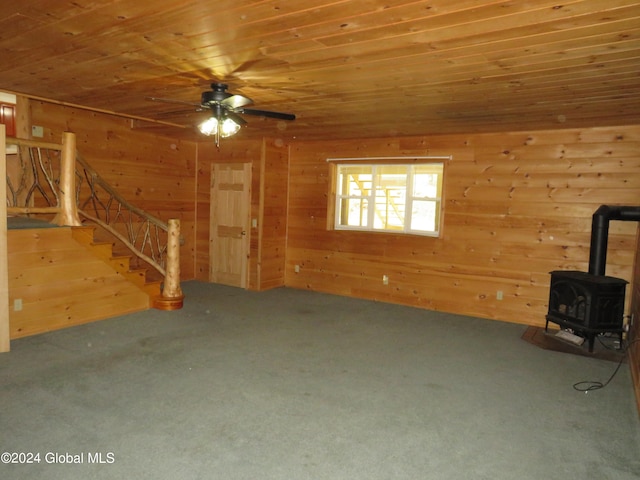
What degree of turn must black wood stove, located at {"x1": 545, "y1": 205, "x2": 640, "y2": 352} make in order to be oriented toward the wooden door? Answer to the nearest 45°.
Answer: approximately 45° to its right

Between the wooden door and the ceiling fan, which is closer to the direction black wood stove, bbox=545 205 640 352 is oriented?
the ceiling fan

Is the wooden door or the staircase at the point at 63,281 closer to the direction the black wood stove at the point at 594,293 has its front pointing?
the staircase

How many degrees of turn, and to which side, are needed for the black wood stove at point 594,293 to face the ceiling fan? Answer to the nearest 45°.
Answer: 0° — it already faces it

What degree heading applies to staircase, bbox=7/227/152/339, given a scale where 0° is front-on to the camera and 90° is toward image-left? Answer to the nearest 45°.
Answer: approximately 225°

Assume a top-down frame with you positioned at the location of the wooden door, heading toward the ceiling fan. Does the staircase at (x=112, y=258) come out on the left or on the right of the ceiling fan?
right

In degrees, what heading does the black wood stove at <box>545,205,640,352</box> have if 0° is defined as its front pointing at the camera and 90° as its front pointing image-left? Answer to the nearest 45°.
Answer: approximately 45°

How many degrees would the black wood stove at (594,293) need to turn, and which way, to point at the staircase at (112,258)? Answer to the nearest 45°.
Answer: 0° — it already faces it
